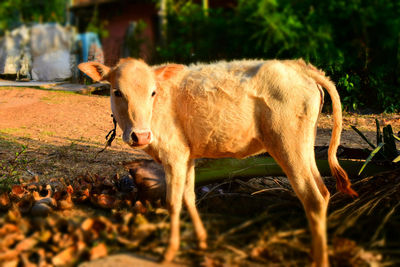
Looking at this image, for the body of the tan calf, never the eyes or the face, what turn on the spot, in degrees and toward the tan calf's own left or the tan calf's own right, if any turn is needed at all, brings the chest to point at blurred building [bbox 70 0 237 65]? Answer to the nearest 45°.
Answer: approximately 90° to the tan calf's own right

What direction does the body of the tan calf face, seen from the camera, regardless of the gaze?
to the viewer's left
